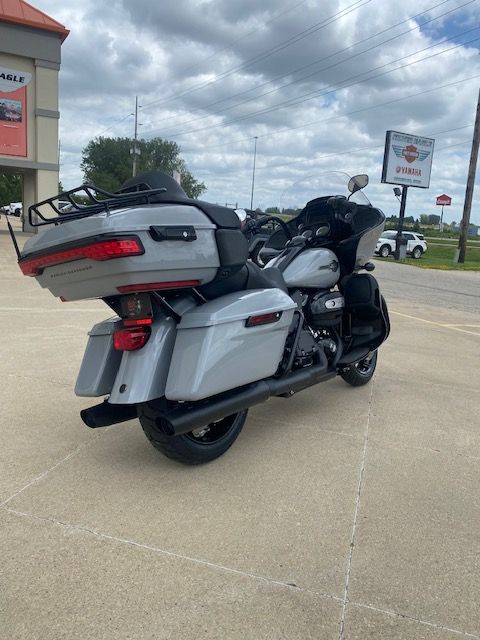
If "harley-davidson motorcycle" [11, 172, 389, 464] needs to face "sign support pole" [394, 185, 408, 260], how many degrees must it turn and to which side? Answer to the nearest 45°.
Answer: approximately 45° to its left

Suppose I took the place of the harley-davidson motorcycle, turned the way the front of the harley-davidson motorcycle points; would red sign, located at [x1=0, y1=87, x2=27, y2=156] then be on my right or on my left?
on my left

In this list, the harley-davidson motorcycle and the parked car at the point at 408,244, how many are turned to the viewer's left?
1

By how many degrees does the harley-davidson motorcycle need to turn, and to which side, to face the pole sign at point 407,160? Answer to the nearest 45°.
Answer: approximately 45° to its left

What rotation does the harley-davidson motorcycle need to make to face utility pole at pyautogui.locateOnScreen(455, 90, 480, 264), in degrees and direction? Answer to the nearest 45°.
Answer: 0° — it already faces it

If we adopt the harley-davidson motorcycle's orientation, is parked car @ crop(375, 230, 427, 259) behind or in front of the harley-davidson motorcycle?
in front

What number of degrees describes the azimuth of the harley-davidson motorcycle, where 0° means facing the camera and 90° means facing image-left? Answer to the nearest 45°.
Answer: approximately 225°

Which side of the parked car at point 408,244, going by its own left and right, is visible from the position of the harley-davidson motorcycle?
left

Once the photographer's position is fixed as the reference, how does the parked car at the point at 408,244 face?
facing to the left of the viewer
